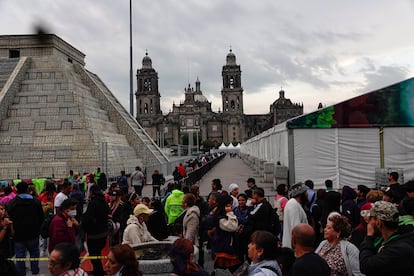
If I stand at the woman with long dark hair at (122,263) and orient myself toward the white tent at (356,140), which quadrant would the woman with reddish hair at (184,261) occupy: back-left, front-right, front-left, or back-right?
front-right

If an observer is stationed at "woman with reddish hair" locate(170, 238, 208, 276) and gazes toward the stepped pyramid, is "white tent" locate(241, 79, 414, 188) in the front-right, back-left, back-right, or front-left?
front-right

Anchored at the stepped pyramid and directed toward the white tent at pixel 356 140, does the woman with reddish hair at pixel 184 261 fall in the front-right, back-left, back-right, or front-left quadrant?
front-right

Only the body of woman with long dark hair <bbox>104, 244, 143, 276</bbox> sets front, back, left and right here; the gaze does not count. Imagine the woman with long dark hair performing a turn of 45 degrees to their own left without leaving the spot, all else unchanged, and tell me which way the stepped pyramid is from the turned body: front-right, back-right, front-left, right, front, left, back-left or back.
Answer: back-right
